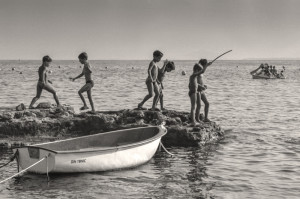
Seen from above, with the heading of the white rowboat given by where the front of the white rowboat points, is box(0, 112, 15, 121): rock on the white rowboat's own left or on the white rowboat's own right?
on the white rowboat's own left

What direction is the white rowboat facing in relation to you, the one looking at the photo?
facing away from the viewer and to the right of the viewer

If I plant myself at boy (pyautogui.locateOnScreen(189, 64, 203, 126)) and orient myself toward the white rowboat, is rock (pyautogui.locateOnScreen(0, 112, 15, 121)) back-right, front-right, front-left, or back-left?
front-right

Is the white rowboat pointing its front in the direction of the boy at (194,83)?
yes

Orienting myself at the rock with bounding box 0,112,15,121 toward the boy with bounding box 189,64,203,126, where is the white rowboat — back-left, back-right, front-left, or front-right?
front-right
